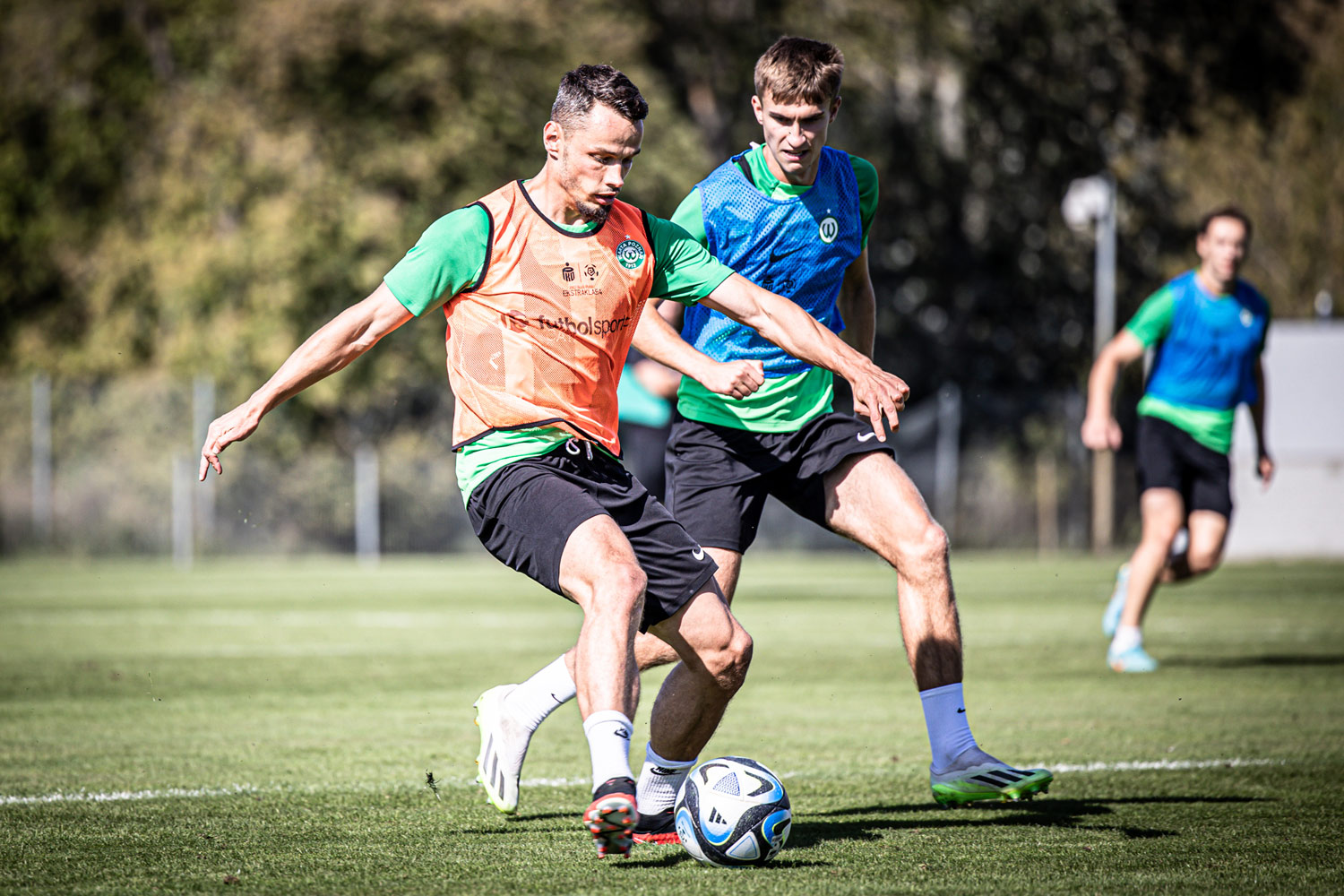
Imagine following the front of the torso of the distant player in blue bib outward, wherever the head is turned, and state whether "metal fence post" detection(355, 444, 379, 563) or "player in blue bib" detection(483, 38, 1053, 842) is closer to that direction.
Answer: the player in blue bib

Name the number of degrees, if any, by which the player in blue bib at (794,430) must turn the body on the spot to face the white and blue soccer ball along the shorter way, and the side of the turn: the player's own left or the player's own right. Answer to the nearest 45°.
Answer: approximately 45° to the player's own right

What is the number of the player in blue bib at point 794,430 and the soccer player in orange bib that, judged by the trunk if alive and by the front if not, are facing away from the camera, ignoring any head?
0

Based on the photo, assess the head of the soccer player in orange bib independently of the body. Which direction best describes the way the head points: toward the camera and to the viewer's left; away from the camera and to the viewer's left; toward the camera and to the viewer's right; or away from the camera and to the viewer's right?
toward the camera and to the viewer's right

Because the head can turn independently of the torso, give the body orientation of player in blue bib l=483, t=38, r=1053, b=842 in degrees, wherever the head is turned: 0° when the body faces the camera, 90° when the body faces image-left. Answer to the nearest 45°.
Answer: approximately 315°

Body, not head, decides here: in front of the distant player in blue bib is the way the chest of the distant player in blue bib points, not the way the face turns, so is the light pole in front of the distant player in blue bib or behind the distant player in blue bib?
behind
